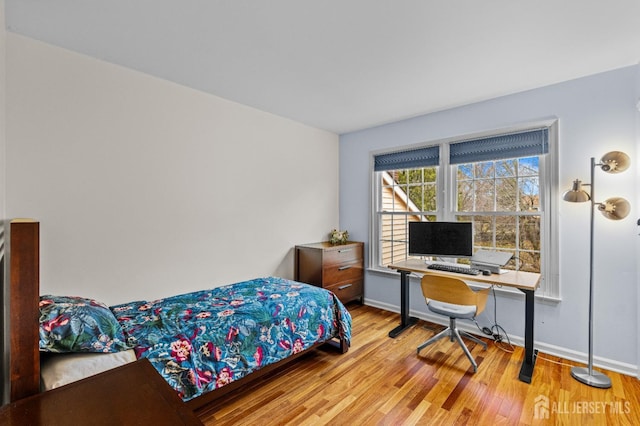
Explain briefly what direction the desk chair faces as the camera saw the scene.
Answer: facing away from the viewer and to the right of the viewer

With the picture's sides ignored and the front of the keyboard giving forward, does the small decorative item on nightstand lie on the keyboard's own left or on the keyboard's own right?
on the keyboard's own right

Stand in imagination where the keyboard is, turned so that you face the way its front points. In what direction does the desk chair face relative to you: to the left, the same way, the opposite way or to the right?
the opposite way

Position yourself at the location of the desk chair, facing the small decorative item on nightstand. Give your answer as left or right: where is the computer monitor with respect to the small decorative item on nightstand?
right

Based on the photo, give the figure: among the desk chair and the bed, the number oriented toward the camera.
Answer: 0

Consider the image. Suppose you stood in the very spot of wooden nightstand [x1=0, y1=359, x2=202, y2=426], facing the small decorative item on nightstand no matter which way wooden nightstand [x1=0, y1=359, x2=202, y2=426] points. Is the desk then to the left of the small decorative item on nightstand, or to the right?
right

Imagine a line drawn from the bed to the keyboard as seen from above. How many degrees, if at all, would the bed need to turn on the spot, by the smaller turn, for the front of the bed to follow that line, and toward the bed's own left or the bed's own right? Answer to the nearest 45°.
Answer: approximately 45° to the bed's own right

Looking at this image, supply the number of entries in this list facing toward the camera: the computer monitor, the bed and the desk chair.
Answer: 1

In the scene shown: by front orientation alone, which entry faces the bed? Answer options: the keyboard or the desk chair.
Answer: the keyboard

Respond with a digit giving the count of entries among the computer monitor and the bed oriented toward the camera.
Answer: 1
